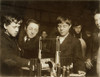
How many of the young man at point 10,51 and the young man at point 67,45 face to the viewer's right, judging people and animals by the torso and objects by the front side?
1

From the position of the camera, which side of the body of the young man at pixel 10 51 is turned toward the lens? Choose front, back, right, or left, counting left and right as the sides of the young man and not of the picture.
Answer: right

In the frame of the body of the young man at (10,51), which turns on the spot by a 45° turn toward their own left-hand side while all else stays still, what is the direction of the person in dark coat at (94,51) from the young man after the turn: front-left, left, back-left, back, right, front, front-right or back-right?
front-right

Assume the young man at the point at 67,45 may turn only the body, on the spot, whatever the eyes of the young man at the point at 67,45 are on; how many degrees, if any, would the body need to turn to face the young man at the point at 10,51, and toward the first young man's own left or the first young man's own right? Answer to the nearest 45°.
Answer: approximately 45° to the first young man's own right

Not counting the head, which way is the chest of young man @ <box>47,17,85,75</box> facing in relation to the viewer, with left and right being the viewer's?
facing the viewer and to the left of the viewer

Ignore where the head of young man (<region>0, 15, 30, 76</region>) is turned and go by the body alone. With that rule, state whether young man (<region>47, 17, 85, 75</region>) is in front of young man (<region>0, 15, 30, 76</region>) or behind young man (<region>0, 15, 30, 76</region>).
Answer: in front
